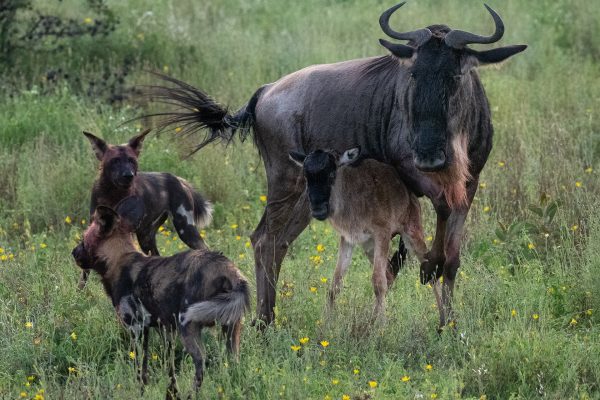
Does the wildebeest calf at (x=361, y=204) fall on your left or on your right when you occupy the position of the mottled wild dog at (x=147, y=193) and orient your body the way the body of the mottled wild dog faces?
on your left

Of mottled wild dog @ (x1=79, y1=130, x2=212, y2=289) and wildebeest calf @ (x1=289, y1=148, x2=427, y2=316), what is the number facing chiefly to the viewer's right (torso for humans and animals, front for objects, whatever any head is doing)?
0

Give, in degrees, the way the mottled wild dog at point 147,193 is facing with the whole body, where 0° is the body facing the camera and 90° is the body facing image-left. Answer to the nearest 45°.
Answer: approximately 45°

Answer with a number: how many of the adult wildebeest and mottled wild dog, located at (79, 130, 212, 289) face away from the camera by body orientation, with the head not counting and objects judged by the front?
0

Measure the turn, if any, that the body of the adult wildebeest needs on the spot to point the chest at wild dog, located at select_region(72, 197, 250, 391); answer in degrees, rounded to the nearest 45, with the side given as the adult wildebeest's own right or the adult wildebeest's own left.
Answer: approximately 90° to the adult wildebeest's own right

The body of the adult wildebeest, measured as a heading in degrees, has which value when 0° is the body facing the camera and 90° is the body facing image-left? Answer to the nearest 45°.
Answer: approximately 315°

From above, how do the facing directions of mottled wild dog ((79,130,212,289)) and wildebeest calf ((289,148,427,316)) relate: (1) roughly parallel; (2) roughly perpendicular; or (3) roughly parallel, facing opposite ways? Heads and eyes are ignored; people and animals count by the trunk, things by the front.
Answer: roughly parallel

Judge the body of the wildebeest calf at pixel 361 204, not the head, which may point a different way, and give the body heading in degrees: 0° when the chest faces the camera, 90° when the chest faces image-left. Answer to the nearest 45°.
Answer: approximately 45°
